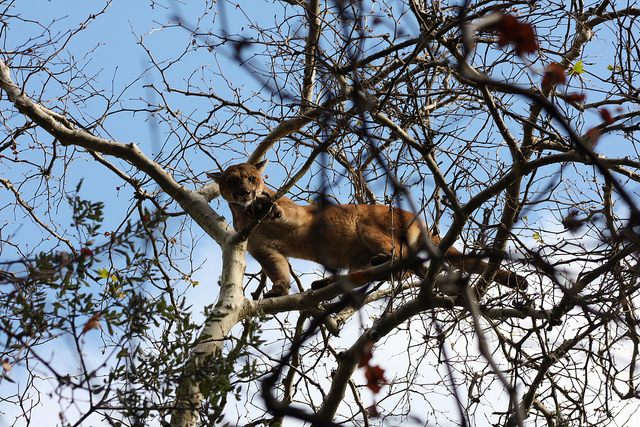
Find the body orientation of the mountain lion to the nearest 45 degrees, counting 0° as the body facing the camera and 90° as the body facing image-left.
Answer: approximately 90°
